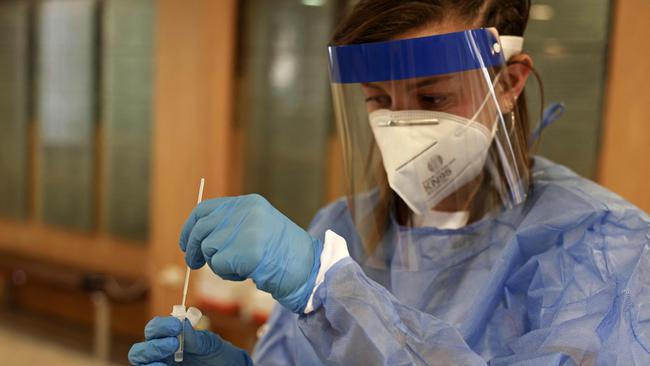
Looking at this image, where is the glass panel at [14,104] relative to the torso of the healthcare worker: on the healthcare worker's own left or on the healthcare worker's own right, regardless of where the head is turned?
on the healthcare worker's own right

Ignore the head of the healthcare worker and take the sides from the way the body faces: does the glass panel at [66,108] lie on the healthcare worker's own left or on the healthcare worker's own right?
on the healthcare worker's own right

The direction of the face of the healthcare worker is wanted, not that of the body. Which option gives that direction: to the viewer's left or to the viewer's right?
to the viewer's left

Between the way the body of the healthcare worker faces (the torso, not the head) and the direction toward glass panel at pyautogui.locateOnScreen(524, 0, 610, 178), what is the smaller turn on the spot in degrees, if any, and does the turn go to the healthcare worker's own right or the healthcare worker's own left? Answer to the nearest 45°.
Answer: approximately 135° to the healthcare worker's own right

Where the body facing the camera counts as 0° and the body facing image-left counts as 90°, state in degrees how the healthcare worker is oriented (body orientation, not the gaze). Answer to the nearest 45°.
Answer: approximately 45°
